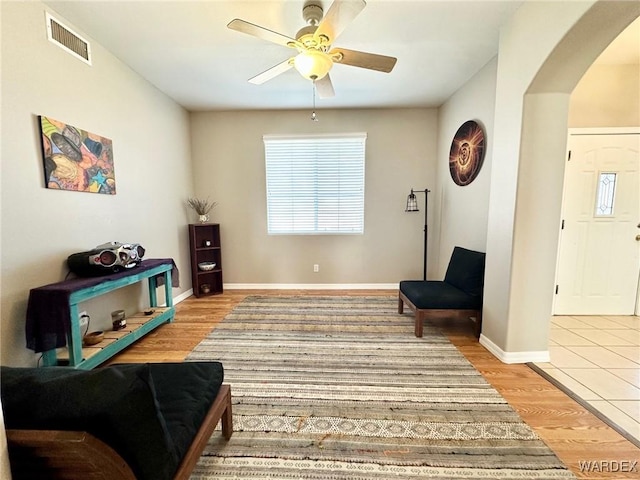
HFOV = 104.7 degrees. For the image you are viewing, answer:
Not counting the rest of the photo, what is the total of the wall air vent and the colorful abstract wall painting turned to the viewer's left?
0

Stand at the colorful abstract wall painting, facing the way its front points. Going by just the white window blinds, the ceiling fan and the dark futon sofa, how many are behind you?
0

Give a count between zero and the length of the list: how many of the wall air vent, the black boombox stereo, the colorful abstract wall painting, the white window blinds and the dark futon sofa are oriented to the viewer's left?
0

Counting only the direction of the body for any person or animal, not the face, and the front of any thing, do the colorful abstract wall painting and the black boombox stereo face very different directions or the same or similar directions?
same or similar directions

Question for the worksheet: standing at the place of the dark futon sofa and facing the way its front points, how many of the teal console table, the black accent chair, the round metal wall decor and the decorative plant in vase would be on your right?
0

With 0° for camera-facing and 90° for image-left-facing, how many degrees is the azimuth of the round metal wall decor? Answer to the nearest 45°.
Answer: approximately 45°

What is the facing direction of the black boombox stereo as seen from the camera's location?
facing the viewer and to the right of the viewer

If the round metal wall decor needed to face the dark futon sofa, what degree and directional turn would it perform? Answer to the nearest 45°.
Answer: approximately 45° to its left

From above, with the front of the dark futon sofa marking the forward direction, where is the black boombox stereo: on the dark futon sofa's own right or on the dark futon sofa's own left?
on the dark futon sofa's own left

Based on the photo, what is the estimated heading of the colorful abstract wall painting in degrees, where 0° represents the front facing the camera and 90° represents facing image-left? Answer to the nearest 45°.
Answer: approximately 315°

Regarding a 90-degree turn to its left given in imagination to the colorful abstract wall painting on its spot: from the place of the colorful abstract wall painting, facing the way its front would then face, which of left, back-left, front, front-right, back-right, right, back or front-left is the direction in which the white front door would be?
right

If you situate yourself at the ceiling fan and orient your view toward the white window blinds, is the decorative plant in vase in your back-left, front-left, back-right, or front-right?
front-left

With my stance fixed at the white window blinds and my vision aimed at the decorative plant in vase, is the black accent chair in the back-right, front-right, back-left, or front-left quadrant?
back-left

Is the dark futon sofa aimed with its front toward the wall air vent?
no

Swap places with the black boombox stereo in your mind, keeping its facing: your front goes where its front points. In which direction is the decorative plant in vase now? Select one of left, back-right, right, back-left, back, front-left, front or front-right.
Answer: left

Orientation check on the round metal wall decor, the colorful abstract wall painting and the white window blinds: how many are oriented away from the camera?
0

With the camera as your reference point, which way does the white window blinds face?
facing the viewer

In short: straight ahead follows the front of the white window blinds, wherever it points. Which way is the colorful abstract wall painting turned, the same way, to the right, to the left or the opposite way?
to the left
